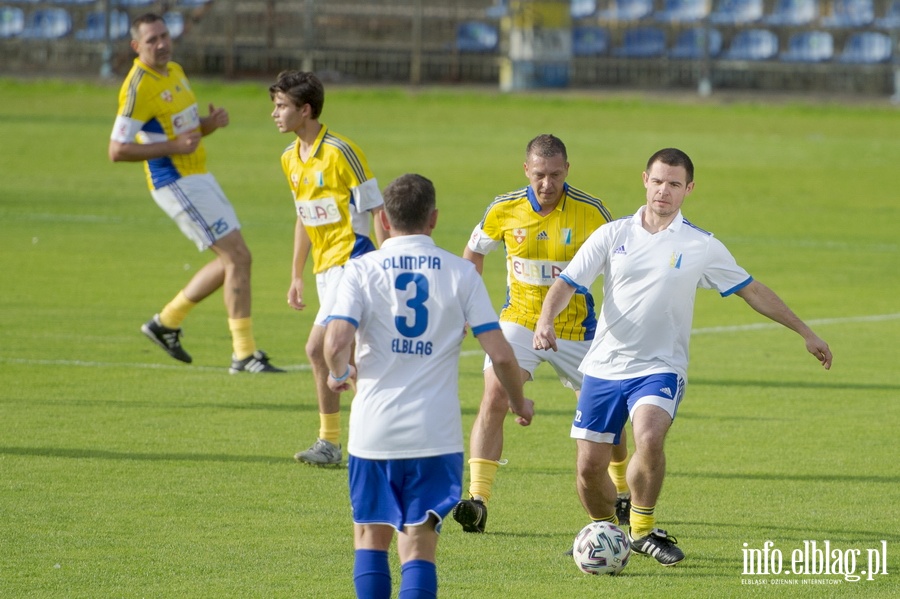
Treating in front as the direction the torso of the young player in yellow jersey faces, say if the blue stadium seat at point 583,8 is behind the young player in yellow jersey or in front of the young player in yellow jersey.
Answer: behind

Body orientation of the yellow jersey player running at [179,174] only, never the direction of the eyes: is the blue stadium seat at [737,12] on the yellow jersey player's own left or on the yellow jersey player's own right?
on the yellow jersey player's own left

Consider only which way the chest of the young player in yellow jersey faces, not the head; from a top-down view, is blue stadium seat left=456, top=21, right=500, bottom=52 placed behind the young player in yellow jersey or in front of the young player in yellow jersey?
behind

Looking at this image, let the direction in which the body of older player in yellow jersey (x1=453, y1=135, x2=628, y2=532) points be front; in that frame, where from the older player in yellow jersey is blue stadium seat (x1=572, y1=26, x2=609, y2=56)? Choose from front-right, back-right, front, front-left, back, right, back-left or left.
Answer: back

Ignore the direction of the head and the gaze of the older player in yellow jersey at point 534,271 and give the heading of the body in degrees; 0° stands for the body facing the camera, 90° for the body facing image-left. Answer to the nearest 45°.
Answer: approximately 0°

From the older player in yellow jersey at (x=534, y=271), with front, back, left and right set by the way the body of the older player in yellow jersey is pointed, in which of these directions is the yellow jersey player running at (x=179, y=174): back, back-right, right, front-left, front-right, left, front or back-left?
back-right

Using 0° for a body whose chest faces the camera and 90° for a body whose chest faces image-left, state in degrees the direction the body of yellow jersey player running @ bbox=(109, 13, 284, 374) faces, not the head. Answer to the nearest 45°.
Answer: approximately 315°

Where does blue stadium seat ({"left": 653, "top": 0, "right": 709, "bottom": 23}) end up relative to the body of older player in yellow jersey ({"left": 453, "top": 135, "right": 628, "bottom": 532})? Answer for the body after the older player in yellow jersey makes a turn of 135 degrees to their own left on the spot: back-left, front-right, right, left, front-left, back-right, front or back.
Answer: front-left

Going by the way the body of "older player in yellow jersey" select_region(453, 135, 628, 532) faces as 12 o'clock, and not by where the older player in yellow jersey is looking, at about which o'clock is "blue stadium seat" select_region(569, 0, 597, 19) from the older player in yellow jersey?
The blue stadium seat is roughly at 6 o'clock from the older player in yellow jersey.

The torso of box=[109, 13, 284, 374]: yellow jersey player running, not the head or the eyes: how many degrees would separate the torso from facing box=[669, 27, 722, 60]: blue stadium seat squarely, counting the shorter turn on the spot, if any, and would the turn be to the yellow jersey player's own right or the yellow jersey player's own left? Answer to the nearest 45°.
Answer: approximately 90° to the yellow jersey player's own left

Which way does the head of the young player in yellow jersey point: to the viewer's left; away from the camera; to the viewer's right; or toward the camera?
to the viewer's left
